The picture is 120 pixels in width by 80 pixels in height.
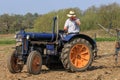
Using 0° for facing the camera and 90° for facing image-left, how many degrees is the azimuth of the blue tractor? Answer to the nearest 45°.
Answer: approximately 45°
